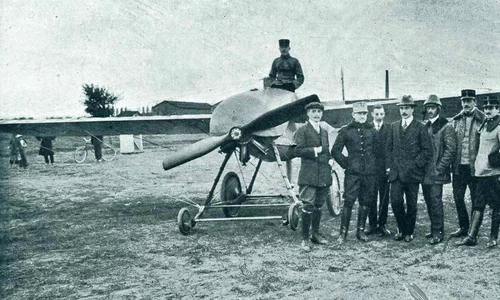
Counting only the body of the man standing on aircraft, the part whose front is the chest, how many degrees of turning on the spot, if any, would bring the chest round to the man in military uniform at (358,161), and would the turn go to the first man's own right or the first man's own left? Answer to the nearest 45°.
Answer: approximately 45° to the first man's own left

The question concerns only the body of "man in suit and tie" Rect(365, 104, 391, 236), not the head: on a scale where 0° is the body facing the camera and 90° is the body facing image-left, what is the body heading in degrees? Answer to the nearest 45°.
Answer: approximately 0°

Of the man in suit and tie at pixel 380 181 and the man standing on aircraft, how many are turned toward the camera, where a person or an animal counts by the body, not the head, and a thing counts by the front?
2

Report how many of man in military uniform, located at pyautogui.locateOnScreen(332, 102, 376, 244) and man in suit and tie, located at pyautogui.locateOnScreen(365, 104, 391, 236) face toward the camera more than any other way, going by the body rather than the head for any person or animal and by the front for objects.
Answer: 2
